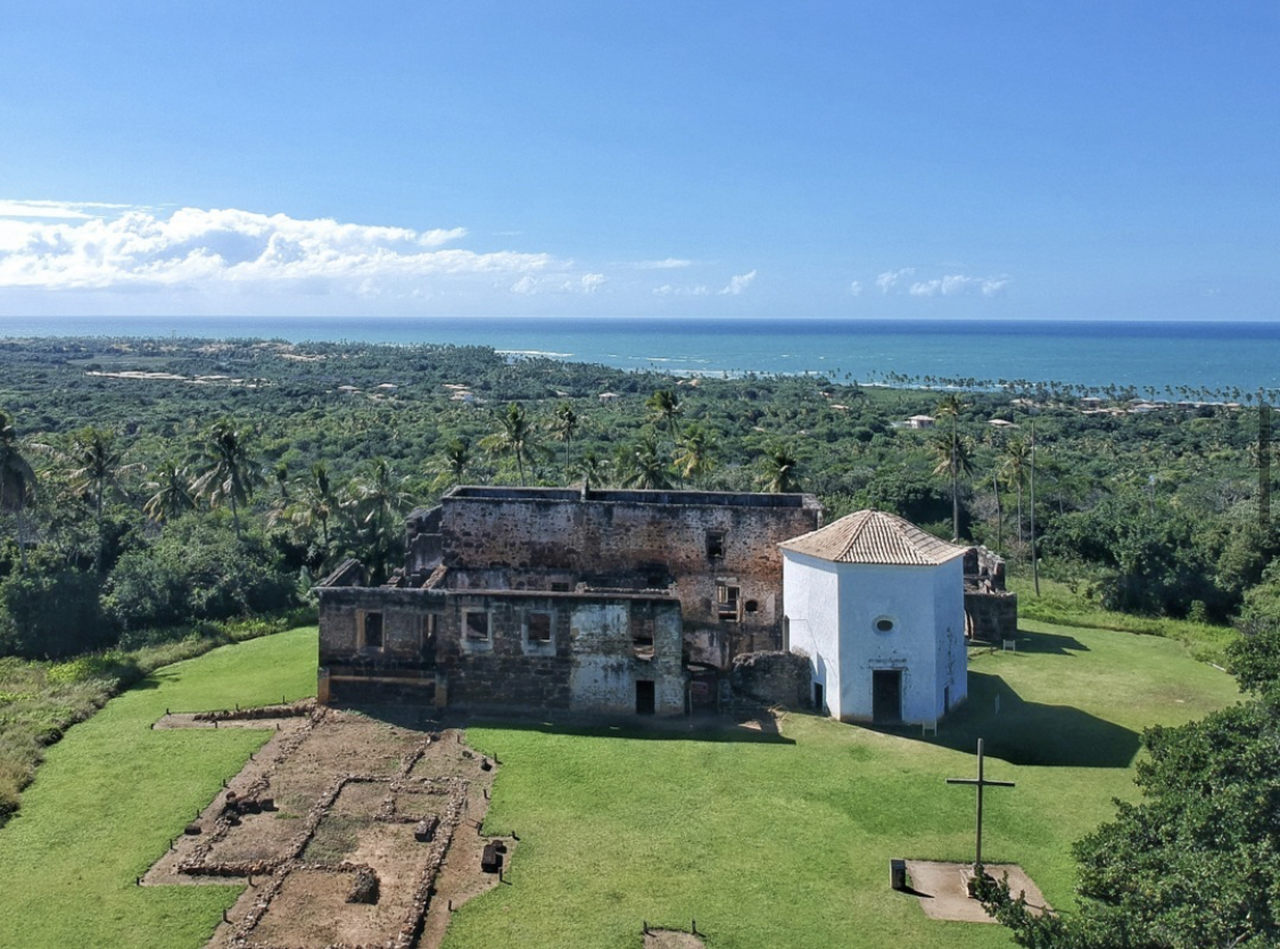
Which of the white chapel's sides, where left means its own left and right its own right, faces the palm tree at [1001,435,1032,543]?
back

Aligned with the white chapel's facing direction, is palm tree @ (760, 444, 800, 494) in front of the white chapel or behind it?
behind

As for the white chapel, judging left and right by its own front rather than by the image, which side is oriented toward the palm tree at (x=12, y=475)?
right

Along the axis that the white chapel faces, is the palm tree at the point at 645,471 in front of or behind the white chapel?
behind

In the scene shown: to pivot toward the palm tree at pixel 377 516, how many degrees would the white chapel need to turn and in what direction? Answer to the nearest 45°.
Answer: approximately 135° to its right

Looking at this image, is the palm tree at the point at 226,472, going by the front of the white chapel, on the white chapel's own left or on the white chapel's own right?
on the white chapel's own right

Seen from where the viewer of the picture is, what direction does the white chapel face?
facing the viewer

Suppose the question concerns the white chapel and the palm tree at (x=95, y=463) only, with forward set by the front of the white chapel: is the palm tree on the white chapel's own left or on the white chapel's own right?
on the white chapel's own right

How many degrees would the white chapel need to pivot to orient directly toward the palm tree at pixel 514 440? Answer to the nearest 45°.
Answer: approximately 135° to its right

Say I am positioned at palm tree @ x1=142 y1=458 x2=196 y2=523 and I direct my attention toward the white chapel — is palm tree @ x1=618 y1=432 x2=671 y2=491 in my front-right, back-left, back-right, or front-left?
front-left

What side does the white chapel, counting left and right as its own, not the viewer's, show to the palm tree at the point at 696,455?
back

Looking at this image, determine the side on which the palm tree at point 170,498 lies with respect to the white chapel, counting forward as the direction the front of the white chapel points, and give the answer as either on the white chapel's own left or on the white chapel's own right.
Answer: on the white chapel's own right
